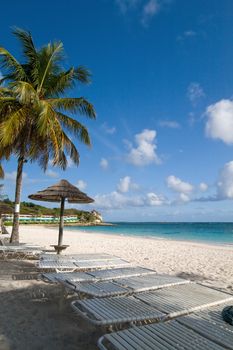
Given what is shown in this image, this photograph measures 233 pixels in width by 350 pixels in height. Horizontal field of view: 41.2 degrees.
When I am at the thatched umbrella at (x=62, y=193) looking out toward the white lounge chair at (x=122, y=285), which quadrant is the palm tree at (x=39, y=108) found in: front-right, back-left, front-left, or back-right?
back-right

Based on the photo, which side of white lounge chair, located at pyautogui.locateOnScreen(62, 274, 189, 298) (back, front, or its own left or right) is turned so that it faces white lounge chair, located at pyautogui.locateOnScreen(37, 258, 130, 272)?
left

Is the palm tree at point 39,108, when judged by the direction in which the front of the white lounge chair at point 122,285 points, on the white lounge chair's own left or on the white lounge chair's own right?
on the white lounge chair's own left

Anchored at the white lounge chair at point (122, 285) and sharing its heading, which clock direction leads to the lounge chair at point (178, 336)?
The lounge chair is roughly at 4 o'clock from the white lounge chair.

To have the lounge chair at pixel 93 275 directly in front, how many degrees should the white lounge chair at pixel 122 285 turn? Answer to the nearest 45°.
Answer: approximately 90° to its left

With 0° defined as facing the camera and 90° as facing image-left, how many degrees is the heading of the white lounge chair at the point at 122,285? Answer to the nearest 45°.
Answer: approximately 225°

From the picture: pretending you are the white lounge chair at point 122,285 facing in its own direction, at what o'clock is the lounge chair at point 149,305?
The lounge chair is roughly at 4 o'clock from the white lounge chair.

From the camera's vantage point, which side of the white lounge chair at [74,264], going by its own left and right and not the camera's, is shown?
right

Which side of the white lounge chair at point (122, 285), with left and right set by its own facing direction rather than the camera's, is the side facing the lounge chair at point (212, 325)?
right

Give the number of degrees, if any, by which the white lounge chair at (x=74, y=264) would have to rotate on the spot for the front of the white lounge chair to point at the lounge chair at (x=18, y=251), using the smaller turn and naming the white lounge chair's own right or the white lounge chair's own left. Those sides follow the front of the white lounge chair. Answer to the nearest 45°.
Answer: approximately 135° to the white lounge chair's own left

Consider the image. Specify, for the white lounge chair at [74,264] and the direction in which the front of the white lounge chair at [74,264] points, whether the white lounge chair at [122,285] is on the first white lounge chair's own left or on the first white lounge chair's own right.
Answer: on the first white lounge chair's own right
